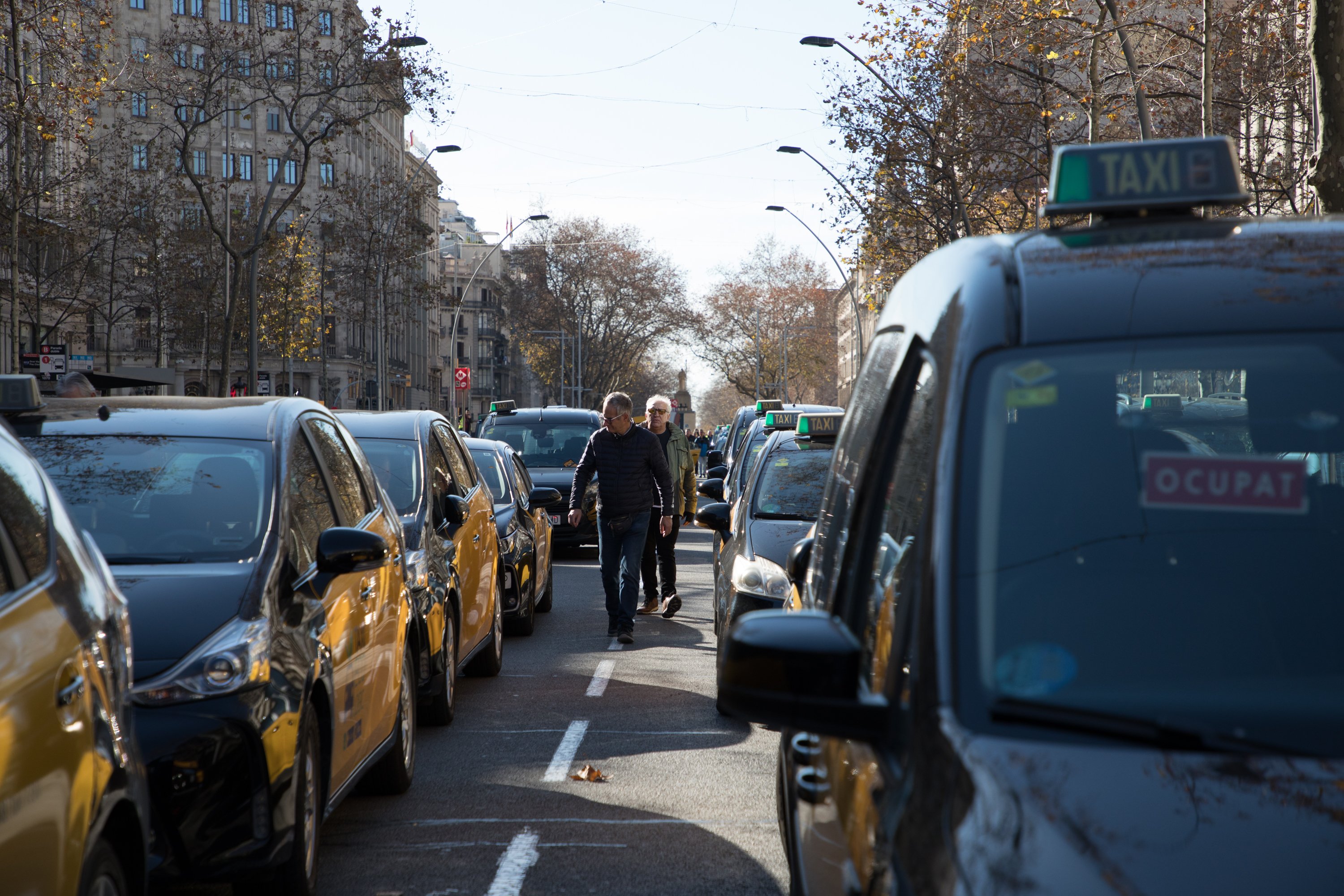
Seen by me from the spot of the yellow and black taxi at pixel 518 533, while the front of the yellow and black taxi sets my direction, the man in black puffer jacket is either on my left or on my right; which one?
on my left

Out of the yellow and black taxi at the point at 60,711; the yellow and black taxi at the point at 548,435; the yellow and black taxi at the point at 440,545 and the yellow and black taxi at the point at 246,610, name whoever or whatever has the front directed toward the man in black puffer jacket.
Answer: the yellow and black taxi at the point at 548,435

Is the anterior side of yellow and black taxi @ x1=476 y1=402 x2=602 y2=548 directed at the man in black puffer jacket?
yes

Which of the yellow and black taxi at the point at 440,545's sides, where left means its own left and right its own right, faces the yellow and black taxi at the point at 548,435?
back

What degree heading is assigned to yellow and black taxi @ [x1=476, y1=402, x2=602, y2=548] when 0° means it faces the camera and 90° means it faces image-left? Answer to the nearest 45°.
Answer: approximately 0°

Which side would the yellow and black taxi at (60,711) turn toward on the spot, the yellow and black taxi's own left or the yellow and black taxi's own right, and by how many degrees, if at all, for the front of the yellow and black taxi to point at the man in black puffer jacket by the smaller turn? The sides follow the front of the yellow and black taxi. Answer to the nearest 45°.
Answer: approximately 180°

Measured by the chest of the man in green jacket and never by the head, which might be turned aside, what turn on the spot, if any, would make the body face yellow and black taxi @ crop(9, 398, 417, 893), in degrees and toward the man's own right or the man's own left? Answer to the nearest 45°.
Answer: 0° — they already face it

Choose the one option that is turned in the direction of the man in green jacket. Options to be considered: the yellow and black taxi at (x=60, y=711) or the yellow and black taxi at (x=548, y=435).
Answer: the yellow and black taxi at (x=548, y=435)
